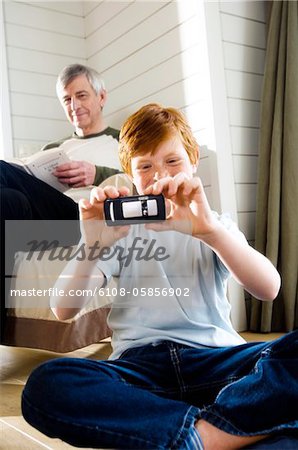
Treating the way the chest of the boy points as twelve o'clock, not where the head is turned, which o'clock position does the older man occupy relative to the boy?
The older man is roughly at 5 o'clock from the boy.

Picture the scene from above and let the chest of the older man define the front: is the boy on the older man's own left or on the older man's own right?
on the older man's own left

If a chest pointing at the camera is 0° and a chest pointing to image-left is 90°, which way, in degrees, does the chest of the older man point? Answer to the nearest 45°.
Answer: approximately 45°

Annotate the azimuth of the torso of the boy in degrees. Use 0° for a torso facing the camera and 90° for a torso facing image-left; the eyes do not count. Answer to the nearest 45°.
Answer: approximately 0°
